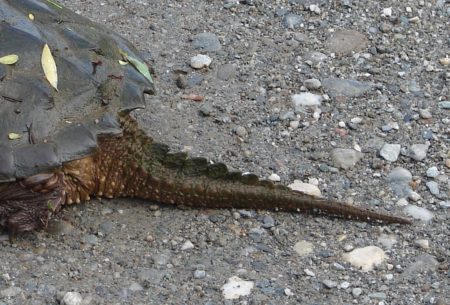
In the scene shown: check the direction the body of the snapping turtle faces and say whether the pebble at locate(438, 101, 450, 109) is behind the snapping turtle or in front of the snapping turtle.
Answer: behind

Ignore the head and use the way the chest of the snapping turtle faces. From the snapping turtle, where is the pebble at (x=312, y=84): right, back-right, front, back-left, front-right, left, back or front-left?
back-right

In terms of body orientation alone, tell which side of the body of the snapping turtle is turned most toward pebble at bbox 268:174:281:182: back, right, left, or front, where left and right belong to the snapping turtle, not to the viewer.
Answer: back

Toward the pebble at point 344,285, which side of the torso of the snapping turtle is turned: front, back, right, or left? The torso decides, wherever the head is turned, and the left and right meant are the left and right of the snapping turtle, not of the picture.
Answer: back

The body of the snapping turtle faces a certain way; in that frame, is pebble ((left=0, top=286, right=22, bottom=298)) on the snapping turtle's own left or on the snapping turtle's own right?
on the snapping turtle's own left

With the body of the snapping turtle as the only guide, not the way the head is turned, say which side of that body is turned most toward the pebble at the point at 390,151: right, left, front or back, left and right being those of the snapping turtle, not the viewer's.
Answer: back

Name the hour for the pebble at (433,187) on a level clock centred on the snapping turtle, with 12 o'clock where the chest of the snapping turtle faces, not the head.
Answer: The pebble is roughly at 6 o'clock from the snapping turtle.

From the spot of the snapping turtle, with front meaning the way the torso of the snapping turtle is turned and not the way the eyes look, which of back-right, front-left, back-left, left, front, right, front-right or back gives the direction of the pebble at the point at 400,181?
back

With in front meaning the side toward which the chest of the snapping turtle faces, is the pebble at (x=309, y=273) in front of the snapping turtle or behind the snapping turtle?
behind

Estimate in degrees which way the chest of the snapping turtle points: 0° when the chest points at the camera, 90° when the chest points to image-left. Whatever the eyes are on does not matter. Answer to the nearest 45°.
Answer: approximately 90°

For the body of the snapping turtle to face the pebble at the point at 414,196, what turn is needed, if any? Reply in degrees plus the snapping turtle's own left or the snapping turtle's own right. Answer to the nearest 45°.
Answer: approximately 180°

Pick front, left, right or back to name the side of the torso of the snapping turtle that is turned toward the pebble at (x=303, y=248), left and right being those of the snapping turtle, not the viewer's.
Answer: back

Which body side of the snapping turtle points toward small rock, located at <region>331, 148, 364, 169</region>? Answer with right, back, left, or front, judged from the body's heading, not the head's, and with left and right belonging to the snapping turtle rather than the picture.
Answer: back

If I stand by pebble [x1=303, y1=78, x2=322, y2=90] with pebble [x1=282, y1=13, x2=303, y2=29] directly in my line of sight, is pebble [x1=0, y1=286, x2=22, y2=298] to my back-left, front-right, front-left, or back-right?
back-left

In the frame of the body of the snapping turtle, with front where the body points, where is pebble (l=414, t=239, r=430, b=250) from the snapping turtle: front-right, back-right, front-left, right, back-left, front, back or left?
back
